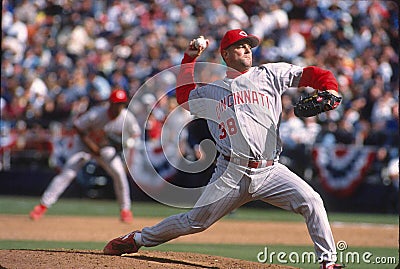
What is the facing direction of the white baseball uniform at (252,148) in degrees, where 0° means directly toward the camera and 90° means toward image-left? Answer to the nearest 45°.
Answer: approximately 0°
